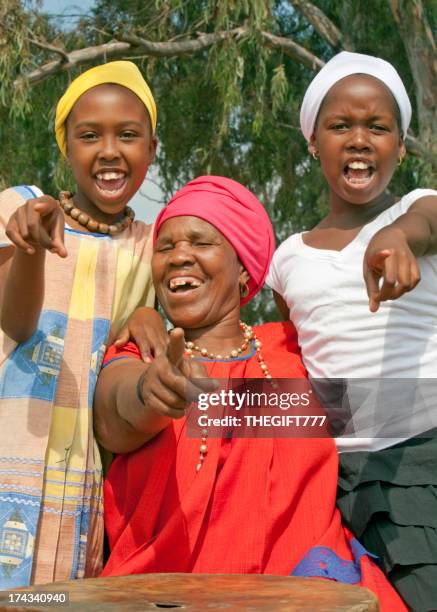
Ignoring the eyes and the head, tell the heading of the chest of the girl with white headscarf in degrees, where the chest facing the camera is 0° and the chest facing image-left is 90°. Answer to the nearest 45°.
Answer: approximately 0°

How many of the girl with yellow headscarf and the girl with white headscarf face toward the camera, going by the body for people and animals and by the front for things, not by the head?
2

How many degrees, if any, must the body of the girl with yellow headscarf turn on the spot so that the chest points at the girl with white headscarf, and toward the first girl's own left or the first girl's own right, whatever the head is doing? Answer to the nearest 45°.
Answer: approximately 90° to the first girl's own left

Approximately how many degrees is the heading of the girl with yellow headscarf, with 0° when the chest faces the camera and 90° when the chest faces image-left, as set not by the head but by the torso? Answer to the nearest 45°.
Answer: approximately 0°

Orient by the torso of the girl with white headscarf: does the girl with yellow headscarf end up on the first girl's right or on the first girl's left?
on the first girl's right
